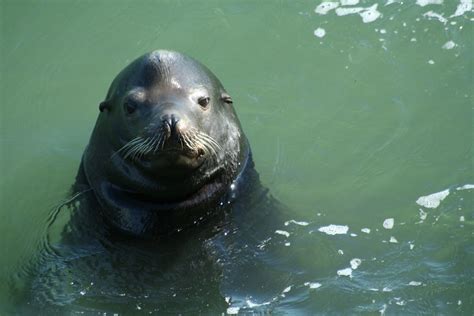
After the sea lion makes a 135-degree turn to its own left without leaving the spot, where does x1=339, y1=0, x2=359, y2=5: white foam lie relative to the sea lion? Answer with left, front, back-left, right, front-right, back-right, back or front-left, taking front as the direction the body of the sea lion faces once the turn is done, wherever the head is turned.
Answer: front

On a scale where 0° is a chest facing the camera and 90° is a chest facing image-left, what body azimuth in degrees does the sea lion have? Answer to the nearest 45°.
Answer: approximately 0°
